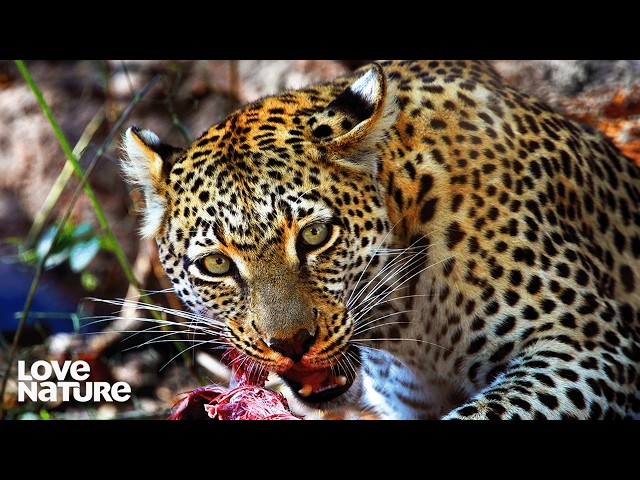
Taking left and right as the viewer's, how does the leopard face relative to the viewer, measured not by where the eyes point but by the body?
facing the viewer and to the left of the viewer

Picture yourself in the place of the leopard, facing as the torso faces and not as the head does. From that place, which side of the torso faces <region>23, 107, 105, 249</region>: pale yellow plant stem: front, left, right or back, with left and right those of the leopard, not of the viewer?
right
